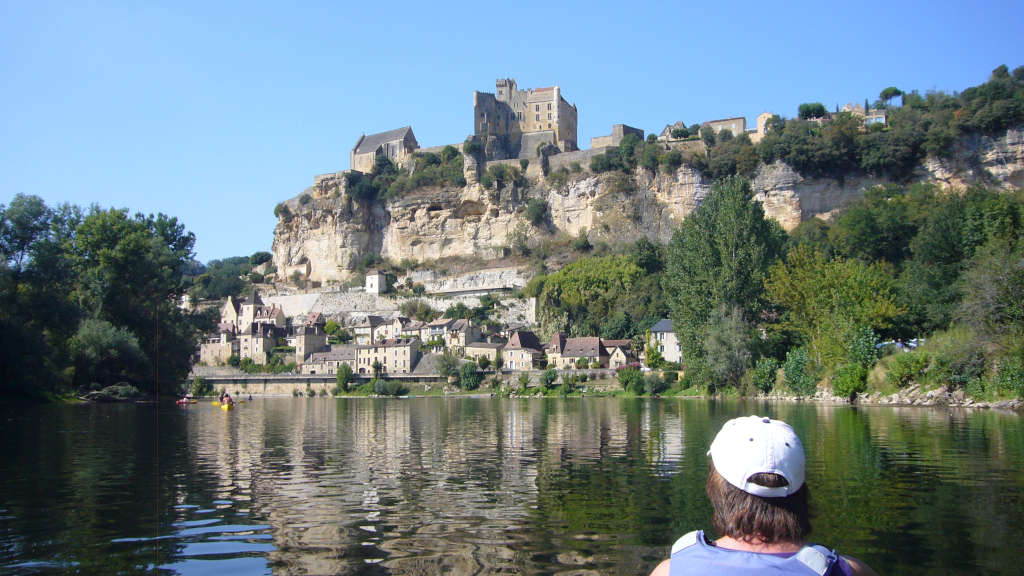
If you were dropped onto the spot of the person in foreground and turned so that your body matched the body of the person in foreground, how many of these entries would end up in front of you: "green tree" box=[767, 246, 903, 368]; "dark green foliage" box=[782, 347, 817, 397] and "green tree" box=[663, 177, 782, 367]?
3

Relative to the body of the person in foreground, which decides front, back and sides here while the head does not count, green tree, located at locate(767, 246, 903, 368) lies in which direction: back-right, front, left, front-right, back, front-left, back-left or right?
front

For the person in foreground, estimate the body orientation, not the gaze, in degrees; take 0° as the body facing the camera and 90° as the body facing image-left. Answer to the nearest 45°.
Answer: approximately 180°

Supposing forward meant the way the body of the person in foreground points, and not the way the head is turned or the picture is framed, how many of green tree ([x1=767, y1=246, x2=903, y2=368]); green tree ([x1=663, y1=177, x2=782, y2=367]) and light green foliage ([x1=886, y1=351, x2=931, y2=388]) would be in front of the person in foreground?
3

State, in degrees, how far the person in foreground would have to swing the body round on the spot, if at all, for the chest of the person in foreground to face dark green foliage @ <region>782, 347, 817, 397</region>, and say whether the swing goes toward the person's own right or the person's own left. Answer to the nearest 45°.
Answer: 0° — they already face it

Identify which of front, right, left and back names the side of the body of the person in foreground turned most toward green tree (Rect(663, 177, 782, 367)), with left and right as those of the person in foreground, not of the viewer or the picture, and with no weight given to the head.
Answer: front

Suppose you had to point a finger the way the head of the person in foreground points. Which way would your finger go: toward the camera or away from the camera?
away from the camera

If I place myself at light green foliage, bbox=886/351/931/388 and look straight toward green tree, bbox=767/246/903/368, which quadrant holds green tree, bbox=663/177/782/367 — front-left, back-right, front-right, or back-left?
front-left

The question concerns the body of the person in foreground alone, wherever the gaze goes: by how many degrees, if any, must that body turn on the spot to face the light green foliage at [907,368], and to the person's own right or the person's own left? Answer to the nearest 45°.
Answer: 0° — they already face it
